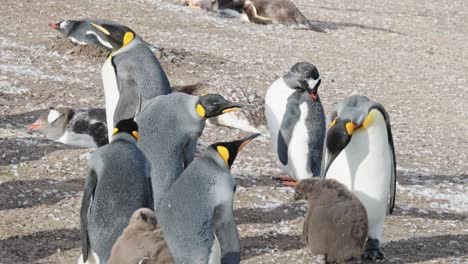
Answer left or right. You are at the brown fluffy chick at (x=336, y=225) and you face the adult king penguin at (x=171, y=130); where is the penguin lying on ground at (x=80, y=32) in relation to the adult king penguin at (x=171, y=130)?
right

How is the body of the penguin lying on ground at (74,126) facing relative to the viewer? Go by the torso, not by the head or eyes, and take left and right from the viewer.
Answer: facing to the left of the viewer

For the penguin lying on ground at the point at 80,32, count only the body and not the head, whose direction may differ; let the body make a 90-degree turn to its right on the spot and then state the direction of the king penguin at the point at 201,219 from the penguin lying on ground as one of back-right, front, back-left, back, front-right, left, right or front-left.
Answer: back

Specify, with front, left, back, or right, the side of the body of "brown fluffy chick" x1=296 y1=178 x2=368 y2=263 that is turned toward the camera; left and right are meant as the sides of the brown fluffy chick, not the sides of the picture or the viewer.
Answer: left

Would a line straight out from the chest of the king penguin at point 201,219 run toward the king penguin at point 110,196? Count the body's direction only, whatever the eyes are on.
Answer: no

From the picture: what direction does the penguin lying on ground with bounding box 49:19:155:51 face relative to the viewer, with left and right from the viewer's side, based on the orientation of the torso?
facing to the left of the viewer

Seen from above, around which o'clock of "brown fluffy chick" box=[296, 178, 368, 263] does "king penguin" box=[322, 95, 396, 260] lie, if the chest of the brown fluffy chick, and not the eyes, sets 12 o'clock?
The king penguin is roughly at 3 o'clock from the brown fluffy chick.

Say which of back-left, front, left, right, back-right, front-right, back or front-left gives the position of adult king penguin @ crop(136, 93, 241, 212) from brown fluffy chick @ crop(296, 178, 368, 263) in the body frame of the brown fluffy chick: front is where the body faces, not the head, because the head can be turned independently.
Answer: front

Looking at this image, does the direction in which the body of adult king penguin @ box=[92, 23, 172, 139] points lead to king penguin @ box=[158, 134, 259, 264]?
no

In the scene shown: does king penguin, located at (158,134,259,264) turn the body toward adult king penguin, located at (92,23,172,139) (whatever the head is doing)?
no

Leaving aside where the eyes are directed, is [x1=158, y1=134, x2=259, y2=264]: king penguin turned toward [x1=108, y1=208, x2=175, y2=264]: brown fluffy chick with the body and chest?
no
